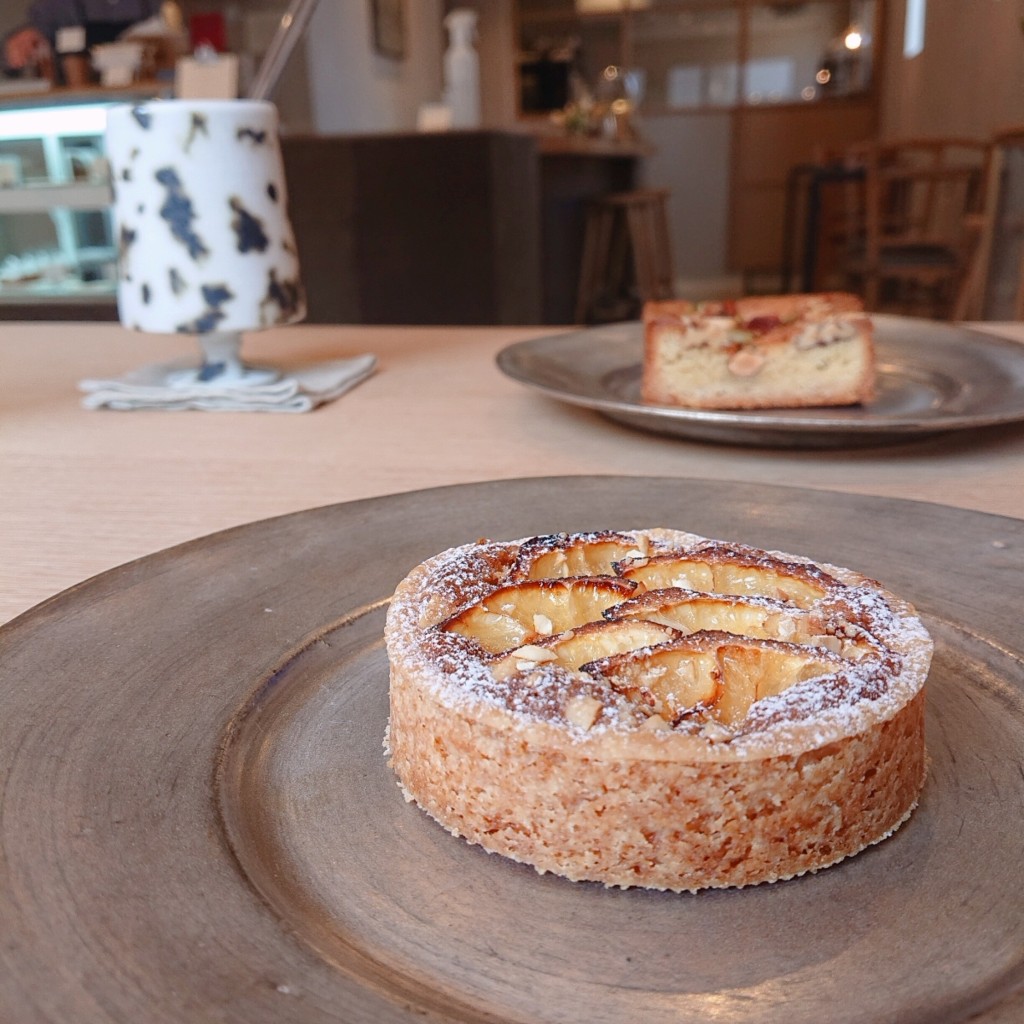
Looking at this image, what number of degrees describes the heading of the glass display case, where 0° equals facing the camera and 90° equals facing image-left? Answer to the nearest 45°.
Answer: approximately 0°

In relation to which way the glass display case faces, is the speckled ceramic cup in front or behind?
in front

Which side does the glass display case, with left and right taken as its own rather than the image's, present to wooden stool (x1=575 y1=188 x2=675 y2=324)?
left

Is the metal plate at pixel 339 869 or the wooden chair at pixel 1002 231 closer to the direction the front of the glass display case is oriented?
the metal plate

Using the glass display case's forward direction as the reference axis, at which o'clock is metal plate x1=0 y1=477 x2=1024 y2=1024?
The metal plate is roughly at 12 o'clock from the glass display case.

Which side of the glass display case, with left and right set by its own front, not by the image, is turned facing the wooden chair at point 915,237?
left

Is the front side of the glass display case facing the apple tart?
yes

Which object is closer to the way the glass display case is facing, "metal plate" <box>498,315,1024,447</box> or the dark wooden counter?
the metal plate

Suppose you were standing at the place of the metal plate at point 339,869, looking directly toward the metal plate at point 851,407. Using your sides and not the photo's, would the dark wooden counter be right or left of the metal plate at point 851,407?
left
